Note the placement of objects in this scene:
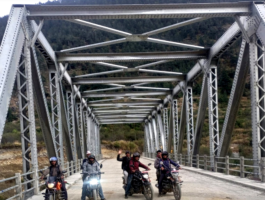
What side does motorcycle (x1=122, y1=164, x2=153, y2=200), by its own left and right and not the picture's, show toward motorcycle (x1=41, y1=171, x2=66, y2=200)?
right

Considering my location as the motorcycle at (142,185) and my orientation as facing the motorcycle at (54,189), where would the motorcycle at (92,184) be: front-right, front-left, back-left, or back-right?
front-right

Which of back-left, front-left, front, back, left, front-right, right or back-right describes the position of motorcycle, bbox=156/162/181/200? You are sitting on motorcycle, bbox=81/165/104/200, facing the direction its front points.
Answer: left

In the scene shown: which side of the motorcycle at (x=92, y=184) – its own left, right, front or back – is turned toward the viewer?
front

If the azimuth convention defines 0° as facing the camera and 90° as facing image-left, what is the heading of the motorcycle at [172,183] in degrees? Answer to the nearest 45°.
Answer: approximately 315°

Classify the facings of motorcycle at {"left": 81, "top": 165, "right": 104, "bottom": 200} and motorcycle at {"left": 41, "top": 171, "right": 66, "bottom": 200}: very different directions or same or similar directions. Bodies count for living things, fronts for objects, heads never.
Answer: same or similar directions

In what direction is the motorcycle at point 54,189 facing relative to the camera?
toward the camera

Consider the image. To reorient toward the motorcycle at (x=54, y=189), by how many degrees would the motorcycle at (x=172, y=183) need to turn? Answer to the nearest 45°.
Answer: approximately 90° to its right

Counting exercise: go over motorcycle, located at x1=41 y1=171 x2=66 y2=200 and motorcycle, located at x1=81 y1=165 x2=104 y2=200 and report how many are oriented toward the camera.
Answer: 2
